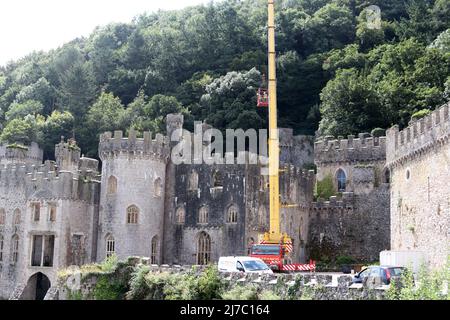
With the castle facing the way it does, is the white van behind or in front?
in front

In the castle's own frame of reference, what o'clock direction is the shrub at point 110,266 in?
The shrub is roughly at 12 o'clock from the castle.

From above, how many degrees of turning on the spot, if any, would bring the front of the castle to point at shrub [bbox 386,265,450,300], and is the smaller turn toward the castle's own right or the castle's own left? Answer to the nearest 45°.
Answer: approximately 45° to the castle's own left

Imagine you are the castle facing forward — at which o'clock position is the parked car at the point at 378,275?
The parked car is roughly at 11 o'clock from the castle.

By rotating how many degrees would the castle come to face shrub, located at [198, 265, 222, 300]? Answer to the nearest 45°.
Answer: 0° — it already faces it

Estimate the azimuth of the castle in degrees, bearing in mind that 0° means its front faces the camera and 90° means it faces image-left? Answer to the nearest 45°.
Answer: approximately 0°

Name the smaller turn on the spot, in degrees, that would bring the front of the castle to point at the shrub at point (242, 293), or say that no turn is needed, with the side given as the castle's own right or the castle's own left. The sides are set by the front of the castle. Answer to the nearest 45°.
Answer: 0° — it already faces it

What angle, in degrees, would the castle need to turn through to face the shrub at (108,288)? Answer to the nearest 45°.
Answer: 0° — it already faces it

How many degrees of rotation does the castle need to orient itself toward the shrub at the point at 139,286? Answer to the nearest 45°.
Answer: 0° — it already faces it
